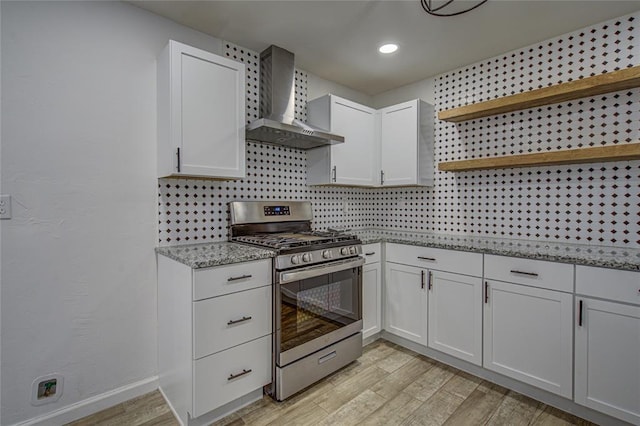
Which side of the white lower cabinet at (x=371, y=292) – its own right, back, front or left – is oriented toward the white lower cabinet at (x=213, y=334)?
right

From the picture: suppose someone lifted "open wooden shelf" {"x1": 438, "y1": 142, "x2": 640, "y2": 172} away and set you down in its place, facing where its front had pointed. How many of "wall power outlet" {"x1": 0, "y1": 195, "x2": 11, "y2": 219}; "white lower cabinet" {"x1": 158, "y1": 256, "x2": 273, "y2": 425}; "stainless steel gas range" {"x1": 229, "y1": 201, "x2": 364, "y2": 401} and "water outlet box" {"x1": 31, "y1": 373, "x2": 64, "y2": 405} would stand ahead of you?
4

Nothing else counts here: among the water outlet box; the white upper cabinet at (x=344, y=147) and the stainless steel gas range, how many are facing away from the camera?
0

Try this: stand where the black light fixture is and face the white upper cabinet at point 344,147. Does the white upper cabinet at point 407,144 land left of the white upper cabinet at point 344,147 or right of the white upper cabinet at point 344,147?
right

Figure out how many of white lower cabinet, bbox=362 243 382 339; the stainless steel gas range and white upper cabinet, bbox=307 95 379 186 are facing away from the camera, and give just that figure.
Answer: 0

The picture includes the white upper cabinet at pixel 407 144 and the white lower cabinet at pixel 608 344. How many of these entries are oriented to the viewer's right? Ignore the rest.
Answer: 0

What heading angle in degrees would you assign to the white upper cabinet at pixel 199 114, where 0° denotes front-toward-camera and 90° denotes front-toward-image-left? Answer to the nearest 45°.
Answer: approximately 315°

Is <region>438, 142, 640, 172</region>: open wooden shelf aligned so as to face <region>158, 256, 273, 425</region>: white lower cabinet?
yes

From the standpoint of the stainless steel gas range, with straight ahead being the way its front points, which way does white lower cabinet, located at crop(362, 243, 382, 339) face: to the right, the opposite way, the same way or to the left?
the same way

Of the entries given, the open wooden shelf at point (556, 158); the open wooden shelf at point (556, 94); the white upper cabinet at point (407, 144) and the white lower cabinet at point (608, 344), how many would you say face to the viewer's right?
0

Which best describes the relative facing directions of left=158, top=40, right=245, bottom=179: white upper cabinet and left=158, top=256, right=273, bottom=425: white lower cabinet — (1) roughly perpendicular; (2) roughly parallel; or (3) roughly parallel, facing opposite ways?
roughly parallel
